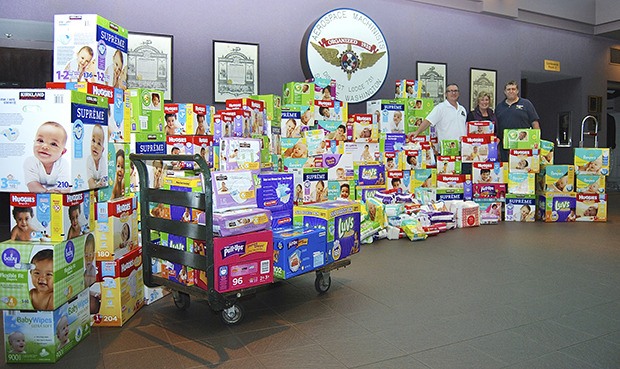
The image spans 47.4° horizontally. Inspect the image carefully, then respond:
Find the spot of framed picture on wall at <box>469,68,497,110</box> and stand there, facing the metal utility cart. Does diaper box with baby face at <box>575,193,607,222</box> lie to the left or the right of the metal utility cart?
left

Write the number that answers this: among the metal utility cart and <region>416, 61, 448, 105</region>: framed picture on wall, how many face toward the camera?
1

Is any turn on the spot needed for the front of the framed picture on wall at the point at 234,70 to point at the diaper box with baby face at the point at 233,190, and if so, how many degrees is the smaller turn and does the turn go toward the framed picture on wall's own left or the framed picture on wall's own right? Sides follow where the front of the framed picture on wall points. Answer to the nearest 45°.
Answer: approximately 45° to the framed picture on wall's own right

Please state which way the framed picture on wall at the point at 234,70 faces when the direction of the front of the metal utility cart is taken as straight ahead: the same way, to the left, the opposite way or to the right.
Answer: to the right

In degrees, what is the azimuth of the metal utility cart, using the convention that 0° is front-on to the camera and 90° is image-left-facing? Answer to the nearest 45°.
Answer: approximately 225°

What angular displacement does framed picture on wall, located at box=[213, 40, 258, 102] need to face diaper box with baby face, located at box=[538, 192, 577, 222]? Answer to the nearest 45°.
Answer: approximately 45° to its left

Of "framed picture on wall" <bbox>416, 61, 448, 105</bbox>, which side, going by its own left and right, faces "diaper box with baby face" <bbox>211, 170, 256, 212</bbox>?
front

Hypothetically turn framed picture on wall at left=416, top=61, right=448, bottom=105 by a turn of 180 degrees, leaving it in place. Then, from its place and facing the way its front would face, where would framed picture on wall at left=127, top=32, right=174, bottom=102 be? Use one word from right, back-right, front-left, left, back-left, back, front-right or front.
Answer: back-left
